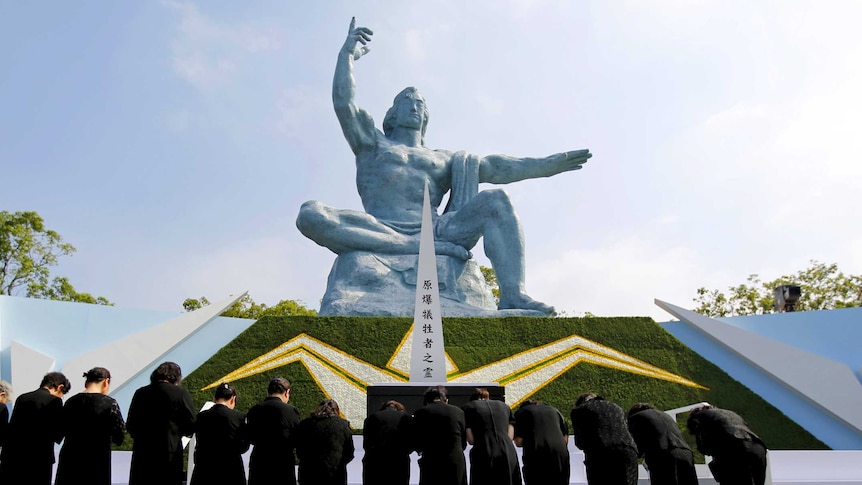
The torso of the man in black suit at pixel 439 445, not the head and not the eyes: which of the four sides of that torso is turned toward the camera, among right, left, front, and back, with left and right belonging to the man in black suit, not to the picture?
back

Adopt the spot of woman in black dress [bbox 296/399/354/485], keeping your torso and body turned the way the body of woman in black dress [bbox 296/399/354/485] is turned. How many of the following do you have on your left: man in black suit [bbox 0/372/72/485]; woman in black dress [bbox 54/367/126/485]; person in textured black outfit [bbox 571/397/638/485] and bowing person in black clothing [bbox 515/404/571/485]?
2

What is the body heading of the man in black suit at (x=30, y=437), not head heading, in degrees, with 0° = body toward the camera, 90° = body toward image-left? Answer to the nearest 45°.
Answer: approximately 225°

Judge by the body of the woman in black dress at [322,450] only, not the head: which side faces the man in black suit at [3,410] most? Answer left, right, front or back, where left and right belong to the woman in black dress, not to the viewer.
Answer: left

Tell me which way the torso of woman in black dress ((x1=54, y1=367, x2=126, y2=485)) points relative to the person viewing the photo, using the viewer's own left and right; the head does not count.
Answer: facing away from the viewer and to the right of the viewer

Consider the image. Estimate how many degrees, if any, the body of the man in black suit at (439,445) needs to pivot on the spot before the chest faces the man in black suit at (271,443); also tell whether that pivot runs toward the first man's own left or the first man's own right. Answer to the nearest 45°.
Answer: approximately 90° to the first man's own left

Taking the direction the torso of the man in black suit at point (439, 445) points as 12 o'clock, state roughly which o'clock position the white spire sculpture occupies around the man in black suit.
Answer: The white spire sculpture is roughly at 12 o'clock from the man in black suit.

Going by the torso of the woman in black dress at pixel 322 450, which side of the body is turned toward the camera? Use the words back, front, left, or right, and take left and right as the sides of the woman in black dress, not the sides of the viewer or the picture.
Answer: back

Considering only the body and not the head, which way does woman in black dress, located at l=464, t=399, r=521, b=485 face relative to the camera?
away from the camera

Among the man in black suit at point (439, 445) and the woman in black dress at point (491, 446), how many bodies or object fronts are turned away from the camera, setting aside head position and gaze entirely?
2

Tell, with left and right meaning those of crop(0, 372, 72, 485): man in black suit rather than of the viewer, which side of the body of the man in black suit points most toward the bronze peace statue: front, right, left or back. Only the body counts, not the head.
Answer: front

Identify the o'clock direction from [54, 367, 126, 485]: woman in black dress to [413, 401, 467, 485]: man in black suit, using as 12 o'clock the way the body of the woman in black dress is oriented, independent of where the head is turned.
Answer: The man in black suit is roughly at 2 o'clock from the woman in black dress.

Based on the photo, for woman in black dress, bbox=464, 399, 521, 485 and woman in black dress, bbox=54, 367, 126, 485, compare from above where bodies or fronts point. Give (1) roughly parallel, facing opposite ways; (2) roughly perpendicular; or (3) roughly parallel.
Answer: roughly parallel

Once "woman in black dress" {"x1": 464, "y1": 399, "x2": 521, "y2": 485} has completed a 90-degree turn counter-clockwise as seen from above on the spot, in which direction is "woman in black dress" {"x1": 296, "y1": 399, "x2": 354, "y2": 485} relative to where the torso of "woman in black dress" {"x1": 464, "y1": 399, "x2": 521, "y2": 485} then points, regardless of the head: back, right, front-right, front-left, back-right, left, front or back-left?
front
